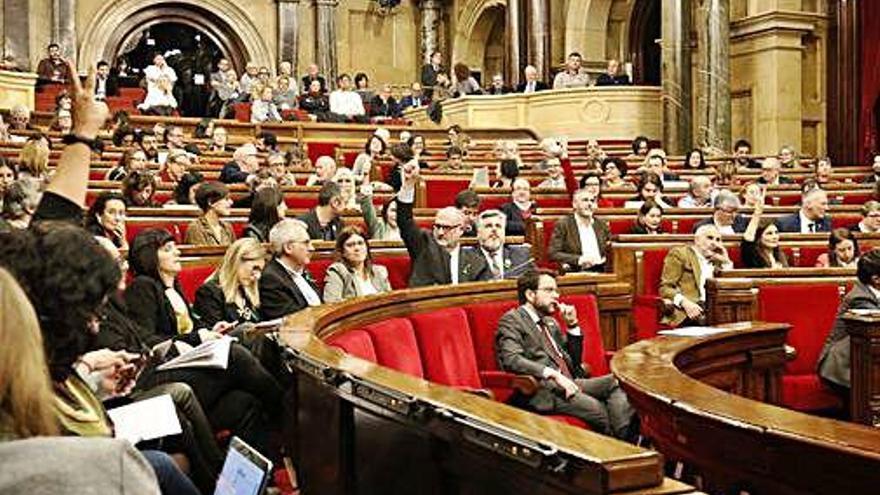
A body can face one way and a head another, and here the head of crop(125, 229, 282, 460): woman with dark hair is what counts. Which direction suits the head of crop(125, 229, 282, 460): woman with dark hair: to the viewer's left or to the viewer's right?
to the viewer's right

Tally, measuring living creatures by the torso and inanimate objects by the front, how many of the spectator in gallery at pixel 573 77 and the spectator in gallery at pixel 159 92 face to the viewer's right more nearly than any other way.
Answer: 0

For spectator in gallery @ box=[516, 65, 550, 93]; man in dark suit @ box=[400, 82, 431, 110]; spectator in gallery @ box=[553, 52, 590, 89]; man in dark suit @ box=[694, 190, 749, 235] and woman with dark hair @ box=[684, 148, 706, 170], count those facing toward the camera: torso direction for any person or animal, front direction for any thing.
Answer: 5

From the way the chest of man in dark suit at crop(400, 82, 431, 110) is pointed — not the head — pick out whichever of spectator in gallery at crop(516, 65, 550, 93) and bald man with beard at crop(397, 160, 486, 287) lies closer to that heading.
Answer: the bald man with beard

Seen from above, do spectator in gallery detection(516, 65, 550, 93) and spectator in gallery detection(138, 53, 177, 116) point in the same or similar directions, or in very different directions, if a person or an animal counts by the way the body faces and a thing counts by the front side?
same or similar directions

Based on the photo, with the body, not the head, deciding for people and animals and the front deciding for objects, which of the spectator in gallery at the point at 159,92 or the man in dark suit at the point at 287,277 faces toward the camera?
the spectator in gallery

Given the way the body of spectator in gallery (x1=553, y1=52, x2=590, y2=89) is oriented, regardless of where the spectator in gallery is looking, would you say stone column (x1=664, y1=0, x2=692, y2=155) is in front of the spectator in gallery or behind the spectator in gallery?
in front

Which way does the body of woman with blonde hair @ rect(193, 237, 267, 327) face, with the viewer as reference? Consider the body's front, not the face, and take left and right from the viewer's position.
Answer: facing the viewer and to the right of the viewer

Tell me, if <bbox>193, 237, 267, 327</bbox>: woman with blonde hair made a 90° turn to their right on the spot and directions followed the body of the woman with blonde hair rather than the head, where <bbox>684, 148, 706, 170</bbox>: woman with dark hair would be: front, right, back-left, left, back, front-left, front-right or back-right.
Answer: back

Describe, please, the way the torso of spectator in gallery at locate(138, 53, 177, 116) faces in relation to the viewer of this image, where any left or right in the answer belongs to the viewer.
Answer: facing the viewer

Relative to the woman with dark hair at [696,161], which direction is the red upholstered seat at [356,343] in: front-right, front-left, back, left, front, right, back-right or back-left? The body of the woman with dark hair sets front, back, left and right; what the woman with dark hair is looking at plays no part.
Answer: front

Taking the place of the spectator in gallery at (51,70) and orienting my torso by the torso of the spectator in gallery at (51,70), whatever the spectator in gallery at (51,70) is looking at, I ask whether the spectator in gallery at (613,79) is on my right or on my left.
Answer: on my left

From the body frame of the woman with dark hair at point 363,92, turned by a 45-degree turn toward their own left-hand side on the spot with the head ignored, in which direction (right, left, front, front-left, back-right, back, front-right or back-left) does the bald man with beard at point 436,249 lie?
front-right

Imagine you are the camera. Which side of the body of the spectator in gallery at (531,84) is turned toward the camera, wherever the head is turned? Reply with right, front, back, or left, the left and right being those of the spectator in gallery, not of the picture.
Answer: front

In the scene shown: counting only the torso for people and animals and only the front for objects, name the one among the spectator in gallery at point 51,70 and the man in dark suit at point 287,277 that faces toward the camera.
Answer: the spectator in gallery

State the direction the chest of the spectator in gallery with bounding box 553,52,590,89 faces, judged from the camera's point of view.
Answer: toward the camera

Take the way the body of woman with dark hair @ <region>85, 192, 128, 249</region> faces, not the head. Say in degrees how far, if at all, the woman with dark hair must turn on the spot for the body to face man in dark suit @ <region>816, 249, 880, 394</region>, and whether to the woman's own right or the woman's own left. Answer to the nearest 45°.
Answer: approximately 45° to the woman's own left

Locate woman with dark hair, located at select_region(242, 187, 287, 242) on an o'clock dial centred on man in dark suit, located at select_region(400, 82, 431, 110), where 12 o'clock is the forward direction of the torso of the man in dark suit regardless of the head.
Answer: The woman with dark hair is roughly at 12 o'clock from the man in dark suit.
